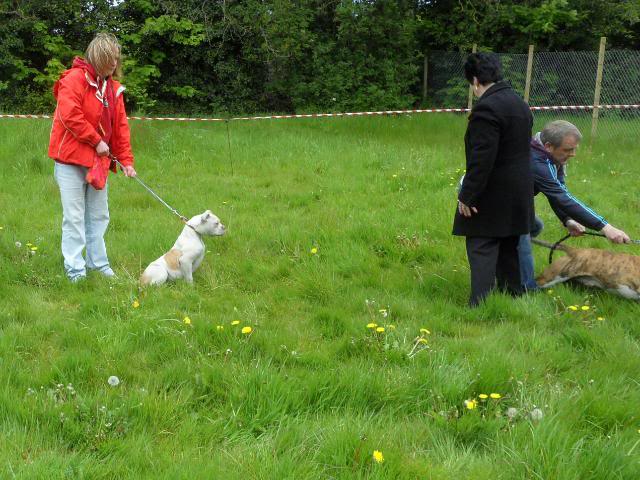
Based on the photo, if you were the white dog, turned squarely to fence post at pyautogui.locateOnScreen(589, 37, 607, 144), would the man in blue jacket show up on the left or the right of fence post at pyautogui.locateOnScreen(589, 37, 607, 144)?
right

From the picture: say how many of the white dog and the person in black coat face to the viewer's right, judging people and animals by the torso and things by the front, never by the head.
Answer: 1

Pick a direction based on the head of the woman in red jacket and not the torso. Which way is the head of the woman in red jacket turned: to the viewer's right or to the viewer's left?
to the viewer's right

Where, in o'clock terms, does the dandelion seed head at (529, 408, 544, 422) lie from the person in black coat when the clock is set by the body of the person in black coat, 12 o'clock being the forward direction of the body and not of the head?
The dandelion seed head is roughly at 7 o'clock from the person in black coat.

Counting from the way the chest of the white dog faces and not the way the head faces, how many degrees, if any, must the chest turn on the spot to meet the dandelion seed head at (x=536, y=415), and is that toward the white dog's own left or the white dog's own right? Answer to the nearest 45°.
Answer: approximately 45° to the white dog's own right

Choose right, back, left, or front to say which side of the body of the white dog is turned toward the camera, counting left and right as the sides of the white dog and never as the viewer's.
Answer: right

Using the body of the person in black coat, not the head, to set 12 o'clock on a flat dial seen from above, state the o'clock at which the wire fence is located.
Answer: The wire fence is roughly at 2 o'clock from the person in black coat.

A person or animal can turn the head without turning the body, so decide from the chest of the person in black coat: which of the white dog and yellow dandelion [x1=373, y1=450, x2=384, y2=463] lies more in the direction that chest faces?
the white dog

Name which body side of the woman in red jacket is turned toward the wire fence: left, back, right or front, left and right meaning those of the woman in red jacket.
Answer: left
